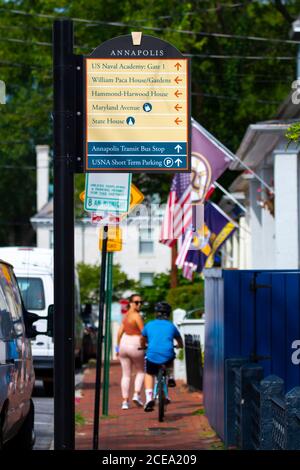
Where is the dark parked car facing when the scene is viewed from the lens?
facing away from the viewer

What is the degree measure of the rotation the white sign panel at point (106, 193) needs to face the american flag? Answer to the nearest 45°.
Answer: approximately 180°

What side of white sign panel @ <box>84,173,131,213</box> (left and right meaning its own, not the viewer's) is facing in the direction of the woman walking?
back

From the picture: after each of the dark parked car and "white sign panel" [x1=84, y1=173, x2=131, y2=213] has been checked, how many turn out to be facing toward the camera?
1

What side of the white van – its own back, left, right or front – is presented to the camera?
back

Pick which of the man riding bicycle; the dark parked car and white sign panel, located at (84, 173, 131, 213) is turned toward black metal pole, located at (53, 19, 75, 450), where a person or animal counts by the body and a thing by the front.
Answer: the white sign panel

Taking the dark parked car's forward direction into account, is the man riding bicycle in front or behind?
in front

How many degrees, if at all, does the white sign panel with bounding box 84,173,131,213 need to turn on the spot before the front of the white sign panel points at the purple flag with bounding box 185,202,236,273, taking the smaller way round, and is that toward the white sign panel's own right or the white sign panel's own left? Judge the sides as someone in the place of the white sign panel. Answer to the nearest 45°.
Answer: approximately 180°

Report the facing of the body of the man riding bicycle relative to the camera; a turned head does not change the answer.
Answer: away from the camera

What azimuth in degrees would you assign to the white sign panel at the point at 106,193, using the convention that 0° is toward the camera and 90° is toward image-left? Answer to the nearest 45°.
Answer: approximately 0°

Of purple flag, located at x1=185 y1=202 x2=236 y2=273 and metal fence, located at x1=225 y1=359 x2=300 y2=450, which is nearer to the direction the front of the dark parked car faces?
the purple flag
